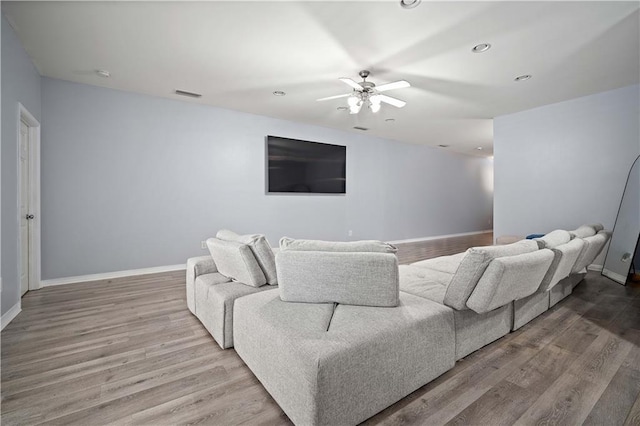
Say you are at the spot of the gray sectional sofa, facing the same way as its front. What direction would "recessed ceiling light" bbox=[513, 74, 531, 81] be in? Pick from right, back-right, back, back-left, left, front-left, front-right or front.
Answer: right

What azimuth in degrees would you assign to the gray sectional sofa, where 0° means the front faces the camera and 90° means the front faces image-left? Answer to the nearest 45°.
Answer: approximately 135°

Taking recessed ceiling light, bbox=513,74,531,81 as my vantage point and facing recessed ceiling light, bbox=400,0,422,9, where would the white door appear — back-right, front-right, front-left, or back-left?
front-right

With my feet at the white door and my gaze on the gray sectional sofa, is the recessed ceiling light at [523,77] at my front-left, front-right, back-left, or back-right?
front-left

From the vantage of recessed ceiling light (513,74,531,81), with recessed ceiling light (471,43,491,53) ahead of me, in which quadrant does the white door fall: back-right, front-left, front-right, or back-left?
front-right

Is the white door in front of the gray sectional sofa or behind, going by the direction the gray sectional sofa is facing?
in front
